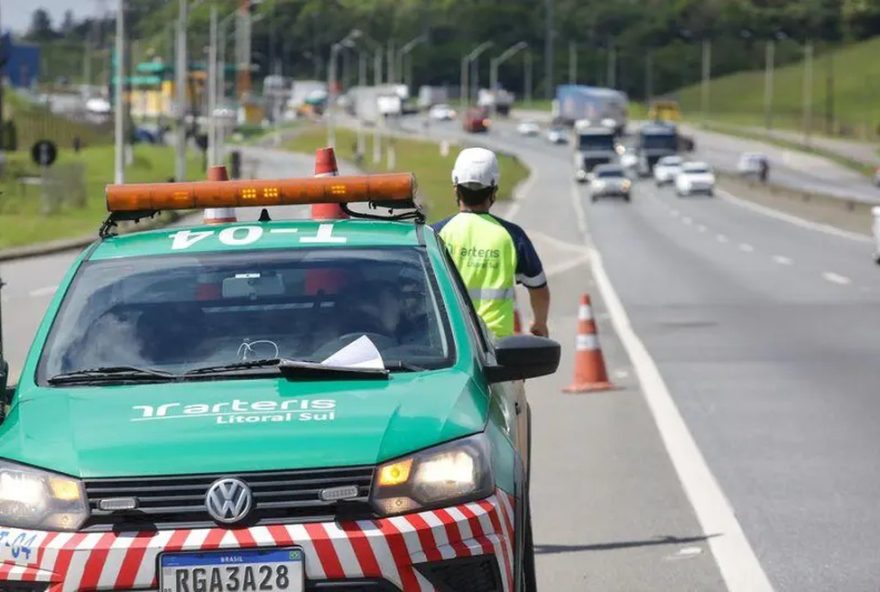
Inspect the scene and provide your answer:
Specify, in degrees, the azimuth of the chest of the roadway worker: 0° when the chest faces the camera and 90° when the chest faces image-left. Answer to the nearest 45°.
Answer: approximately 180°

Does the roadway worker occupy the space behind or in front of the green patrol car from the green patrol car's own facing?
behind

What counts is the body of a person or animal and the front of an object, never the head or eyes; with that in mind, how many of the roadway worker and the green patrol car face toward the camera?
1

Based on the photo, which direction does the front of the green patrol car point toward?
toward the camera

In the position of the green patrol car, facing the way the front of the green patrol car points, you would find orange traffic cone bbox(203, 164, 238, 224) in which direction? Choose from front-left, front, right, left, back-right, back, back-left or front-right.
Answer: back

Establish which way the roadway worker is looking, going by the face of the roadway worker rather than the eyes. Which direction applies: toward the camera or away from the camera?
away from the camera

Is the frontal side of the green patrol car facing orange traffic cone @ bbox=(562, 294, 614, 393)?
no

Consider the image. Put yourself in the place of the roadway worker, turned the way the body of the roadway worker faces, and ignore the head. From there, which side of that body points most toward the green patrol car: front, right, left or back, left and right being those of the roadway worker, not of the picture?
back

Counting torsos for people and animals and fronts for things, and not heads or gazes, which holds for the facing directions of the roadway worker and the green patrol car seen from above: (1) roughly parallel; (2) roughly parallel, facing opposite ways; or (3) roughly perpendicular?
roughly parallel, facing opposite ways
